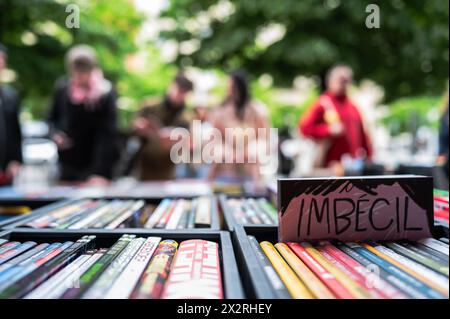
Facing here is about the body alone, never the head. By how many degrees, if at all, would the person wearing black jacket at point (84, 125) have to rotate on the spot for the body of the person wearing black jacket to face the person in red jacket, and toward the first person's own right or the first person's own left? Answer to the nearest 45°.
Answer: approximately 90° to the first person's own left

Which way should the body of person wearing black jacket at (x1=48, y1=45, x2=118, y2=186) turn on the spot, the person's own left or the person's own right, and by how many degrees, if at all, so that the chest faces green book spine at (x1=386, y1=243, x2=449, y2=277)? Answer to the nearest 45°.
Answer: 0° — they already face it

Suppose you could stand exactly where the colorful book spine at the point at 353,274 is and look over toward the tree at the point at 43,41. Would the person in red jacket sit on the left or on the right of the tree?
right

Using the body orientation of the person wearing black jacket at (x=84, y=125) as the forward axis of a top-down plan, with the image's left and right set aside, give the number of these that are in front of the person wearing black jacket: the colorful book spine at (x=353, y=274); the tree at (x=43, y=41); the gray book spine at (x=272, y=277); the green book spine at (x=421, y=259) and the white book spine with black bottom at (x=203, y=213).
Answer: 4

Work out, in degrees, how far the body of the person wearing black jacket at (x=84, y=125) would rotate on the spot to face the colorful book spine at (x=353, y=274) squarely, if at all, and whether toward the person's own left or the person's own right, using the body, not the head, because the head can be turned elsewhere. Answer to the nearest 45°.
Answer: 0° — they already face it
